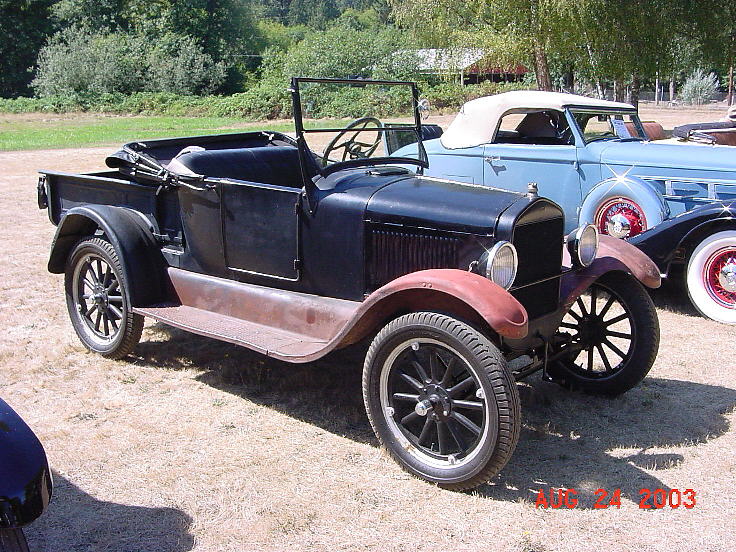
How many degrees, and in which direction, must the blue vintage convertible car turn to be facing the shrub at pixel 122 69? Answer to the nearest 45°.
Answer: approximately 180°

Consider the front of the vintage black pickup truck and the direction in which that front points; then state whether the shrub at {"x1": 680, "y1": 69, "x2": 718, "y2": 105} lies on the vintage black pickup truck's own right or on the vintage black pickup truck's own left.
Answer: on the vintage black pickup truck's own left

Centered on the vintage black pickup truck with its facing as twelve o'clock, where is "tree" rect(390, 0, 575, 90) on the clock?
The tree is roughly at 8 o'clock from the vintage black pickup truck.

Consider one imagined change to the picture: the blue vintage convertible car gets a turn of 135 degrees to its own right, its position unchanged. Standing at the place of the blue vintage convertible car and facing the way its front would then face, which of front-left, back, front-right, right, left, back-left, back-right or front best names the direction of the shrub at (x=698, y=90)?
right

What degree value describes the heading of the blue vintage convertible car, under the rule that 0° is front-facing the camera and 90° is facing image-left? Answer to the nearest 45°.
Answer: approximately 315°

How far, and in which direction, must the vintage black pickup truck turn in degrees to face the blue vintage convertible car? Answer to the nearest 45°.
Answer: approximately 90° to its left

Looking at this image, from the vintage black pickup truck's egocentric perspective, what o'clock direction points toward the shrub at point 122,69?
The shrub is roughly at 7 o'clock from the vintage black pickup truck.

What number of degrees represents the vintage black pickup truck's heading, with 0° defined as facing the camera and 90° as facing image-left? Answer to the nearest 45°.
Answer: approximately 315°
